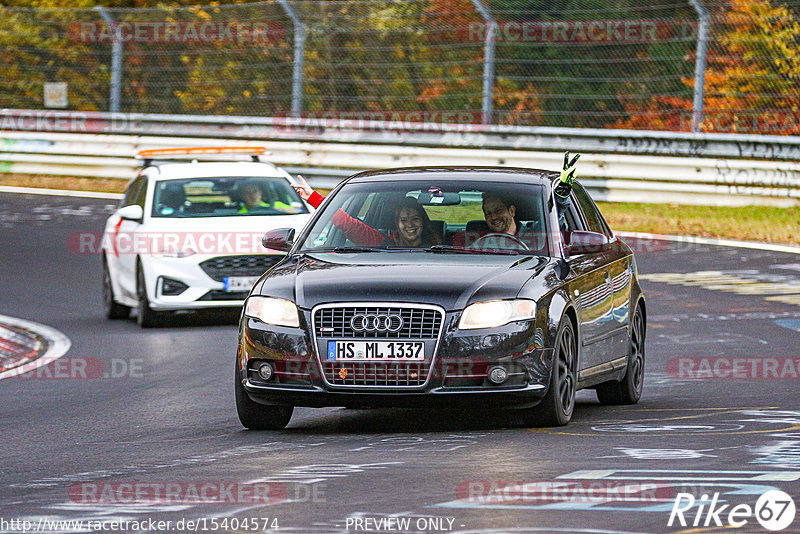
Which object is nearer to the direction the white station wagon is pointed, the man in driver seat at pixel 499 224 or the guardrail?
the man in driver seat

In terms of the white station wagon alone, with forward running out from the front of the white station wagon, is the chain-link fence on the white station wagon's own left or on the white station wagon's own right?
on the white station wagon's own left

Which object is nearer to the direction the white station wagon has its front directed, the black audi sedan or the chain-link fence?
the black audi sedan

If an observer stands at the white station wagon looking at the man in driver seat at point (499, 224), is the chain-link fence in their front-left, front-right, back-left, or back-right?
back-left

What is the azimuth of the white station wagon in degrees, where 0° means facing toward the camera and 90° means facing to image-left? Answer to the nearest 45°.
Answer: approximately 315°

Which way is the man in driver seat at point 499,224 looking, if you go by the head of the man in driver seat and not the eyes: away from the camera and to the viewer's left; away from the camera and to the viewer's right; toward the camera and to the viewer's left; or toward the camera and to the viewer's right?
toward the camera and to the viewer's left

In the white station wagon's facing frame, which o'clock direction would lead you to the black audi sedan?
The black audi sedan is roughly at 1 o'clock from the white station wagon.

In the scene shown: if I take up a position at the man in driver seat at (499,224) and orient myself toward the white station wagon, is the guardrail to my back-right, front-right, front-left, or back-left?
front-right
